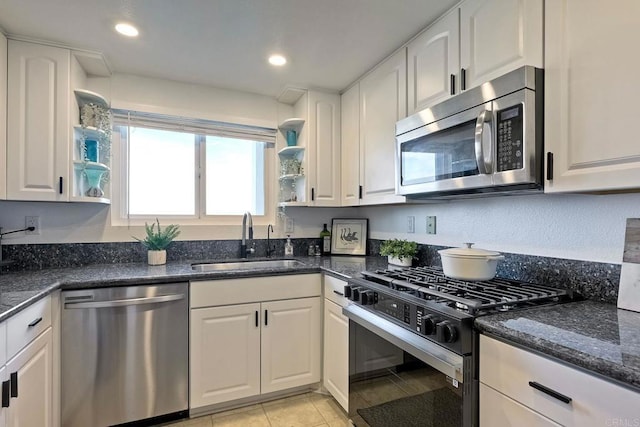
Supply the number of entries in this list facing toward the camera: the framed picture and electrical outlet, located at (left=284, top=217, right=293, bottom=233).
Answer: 2

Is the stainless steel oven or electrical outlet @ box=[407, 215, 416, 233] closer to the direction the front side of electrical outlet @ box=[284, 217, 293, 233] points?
the stainless steel oven

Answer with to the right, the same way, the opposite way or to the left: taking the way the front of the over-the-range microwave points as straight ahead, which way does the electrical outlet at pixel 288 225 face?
to the left

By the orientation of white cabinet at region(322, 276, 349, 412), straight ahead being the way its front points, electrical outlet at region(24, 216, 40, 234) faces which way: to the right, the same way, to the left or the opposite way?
to the left

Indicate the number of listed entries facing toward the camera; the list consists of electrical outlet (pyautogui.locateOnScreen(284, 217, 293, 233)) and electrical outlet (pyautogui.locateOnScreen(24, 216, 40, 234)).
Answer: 2

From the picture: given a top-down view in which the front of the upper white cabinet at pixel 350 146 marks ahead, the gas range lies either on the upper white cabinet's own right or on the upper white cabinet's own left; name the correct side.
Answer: on the upper white cabinet's own left

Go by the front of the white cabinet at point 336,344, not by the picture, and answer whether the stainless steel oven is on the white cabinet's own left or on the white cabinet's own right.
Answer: on the white cabinet's own left

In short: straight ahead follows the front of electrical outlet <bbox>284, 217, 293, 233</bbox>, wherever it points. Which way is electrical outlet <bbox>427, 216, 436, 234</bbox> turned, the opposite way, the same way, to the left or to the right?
to the right

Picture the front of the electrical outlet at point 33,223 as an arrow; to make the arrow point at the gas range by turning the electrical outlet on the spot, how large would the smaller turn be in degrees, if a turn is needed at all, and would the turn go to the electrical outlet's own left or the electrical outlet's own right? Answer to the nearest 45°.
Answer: approximately 45° to the electrical outlet's own left
